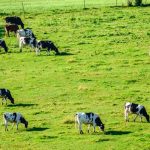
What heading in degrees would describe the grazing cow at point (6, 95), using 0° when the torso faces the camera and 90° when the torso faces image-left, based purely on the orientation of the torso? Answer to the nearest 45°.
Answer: approximately 270°

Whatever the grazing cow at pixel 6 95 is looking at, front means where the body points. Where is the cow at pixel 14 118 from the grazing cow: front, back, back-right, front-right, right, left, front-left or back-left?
right

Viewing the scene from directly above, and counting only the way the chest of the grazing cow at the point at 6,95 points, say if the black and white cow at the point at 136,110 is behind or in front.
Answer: in front
